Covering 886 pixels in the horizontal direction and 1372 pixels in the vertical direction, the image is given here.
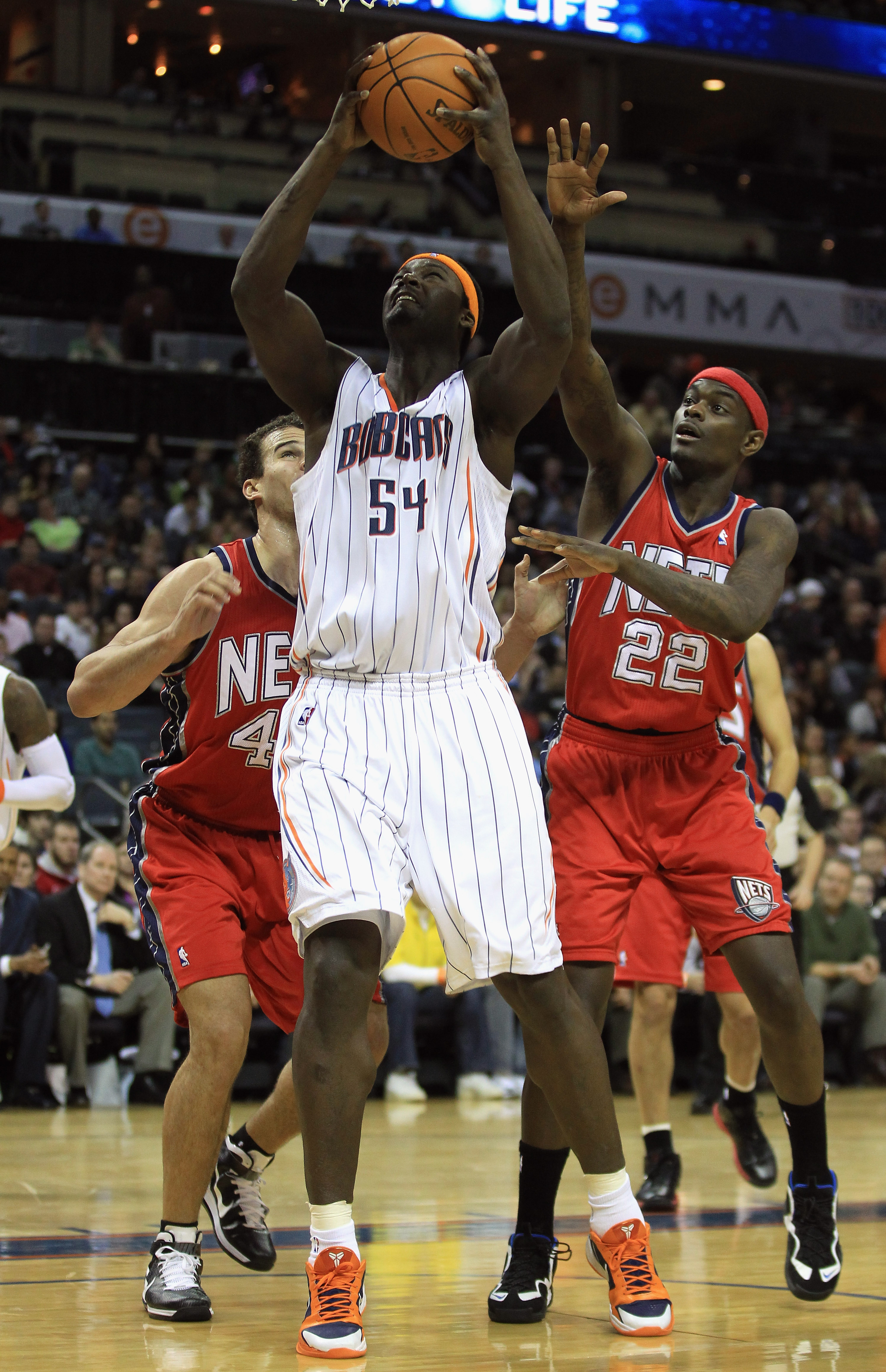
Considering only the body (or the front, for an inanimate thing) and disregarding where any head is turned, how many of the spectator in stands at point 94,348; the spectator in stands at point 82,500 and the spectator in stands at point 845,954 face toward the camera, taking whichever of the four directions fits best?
3

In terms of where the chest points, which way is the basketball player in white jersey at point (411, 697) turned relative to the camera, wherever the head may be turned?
toward the camera

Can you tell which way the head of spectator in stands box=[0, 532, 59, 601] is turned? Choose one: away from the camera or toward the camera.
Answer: toward the camera

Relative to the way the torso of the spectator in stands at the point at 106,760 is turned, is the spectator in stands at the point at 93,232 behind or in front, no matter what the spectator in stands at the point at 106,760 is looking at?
behind

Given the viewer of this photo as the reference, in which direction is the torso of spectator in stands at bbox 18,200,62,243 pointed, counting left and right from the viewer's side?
facing the viewer

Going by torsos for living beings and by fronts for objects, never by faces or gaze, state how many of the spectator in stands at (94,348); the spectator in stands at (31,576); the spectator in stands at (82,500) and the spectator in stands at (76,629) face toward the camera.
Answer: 4

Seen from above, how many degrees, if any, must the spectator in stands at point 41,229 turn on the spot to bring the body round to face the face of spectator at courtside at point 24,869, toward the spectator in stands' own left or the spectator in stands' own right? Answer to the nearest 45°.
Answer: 0° — they already face them

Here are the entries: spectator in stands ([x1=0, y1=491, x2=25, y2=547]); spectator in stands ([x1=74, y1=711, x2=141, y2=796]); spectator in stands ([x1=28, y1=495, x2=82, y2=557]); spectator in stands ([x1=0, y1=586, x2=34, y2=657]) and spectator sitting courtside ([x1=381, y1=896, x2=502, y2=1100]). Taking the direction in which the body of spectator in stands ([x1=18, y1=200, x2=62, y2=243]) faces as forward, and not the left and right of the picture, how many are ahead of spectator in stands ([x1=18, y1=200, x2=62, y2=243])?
5

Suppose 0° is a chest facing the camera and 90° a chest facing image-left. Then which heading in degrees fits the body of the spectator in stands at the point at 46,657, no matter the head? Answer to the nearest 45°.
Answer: approximately 0°

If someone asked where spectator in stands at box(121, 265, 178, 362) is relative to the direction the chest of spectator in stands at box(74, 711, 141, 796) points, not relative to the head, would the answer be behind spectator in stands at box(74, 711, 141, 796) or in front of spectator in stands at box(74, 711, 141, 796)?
behind

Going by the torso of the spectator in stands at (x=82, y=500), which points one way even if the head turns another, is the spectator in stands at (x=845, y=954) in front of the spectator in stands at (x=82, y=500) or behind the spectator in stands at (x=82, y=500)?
in front

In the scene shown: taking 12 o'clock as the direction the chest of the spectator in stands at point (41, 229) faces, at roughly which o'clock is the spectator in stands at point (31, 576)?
the spectator in stands at point (31, 576) is roughly at 12 o'clock from the spectator in stands at point (41, 229).

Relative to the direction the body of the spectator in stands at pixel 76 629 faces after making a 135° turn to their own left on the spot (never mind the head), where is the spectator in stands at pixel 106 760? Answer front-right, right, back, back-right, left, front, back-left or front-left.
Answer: back-right

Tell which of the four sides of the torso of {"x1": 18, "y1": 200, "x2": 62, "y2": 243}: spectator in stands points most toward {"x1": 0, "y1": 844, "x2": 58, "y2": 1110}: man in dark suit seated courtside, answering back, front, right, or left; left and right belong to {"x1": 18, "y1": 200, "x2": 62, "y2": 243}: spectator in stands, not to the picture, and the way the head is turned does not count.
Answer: front

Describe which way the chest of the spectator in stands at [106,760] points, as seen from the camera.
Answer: toward the camera

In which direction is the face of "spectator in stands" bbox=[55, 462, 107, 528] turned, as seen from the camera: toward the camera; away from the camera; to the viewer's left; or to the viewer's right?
toward the camera

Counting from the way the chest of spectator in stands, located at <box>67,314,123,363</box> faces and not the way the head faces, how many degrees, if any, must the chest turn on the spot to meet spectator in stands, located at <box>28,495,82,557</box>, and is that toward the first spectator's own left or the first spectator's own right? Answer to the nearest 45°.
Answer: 0° — they already face them

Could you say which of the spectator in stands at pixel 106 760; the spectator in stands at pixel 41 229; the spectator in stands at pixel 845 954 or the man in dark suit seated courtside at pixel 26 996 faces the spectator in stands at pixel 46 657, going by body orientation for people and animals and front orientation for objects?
the spectator in stands at pixel 41 229

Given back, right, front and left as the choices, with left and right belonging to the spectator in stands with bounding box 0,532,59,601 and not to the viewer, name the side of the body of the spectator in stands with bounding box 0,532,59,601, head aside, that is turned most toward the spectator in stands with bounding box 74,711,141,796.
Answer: front

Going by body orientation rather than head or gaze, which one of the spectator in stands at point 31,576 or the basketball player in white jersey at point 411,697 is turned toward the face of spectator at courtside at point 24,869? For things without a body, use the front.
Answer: the spectator in stands at point 31,576
